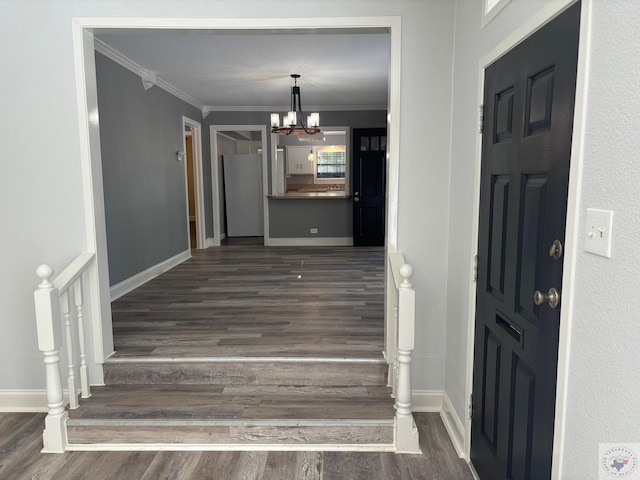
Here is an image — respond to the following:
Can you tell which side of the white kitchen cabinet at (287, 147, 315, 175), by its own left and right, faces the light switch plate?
front

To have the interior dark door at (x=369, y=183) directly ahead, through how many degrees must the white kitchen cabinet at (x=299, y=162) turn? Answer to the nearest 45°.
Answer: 0° — it already faces it

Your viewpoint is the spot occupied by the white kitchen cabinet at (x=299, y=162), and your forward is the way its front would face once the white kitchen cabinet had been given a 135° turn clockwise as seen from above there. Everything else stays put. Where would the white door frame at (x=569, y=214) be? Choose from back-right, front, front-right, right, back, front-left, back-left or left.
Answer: back-left

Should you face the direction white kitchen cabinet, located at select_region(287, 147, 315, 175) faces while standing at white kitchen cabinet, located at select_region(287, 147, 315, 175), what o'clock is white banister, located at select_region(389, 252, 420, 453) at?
The white banister is roughly at 12 o'clock from the white kitchen cabinet.

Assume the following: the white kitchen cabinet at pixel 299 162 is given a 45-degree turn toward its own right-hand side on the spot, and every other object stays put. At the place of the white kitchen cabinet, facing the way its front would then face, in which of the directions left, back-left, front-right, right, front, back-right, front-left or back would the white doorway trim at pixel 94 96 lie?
front-left

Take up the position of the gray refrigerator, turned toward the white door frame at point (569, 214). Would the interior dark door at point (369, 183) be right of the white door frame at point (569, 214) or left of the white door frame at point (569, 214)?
left

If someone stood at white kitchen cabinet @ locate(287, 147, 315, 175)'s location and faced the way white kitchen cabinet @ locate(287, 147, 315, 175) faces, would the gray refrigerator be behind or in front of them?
in front

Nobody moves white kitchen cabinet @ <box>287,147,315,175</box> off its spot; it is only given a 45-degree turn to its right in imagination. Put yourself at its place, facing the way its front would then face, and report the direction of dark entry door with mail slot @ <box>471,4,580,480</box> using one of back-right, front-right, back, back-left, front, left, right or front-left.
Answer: front-left

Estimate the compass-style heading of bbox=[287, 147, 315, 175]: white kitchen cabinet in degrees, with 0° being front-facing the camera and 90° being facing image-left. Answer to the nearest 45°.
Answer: approximately 0°

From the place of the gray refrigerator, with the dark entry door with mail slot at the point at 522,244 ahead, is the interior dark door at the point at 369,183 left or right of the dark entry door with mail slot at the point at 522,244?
left
